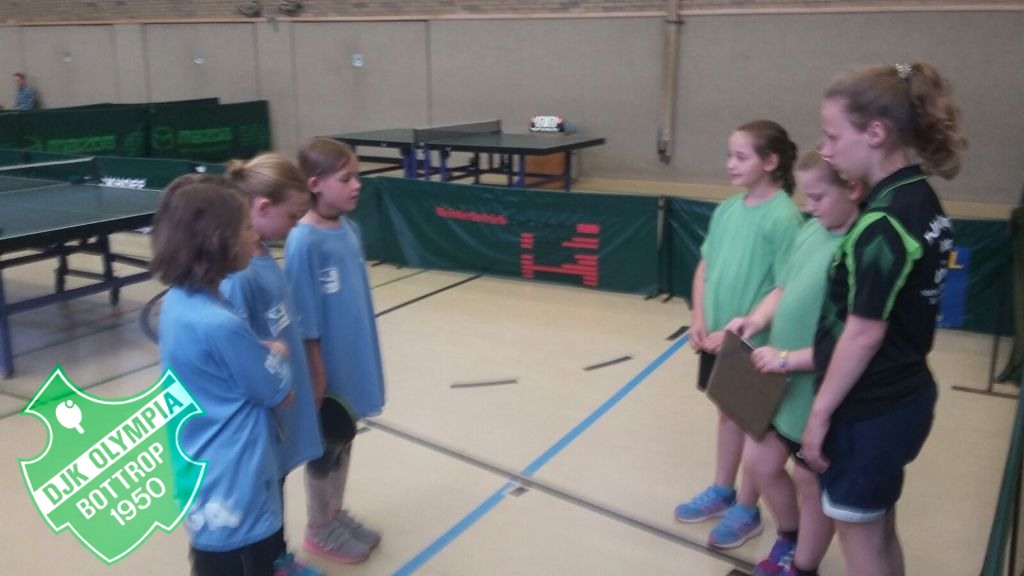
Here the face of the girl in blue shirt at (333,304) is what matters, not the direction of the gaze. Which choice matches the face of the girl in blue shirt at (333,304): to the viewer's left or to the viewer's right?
to the viewer's right

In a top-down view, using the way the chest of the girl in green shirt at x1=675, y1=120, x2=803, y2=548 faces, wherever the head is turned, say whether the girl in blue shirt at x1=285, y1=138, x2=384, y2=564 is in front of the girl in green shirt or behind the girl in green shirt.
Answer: in front

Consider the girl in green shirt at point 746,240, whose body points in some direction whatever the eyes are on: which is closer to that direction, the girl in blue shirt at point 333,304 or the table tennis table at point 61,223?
the girl in blue shirt

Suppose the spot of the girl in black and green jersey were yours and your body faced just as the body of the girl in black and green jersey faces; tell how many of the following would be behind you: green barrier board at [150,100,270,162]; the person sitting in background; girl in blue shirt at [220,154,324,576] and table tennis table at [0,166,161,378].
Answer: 0

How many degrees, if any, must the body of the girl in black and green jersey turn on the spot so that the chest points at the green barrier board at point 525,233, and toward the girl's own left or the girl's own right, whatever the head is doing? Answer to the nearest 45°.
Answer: approximately 45° to the girl's own right

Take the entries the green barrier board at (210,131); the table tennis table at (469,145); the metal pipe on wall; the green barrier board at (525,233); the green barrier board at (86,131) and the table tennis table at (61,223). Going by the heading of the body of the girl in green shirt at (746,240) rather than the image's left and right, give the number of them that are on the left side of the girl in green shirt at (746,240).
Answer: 0

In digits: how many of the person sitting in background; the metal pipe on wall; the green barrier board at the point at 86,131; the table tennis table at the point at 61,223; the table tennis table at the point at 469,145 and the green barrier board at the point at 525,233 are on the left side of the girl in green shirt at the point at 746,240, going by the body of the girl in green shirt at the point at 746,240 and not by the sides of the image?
0

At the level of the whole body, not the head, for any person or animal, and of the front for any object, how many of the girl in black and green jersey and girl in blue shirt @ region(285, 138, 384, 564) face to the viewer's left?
1

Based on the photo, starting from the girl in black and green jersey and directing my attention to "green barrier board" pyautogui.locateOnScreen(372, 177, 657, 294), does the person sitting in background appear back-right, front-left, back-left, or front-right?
front-left

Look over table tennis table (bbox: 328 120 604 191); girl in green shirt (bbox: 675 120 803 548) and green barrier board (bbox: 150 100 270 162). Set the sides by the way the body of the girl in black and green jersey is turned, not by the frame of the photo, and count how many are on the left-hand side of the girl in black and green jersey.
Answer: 0

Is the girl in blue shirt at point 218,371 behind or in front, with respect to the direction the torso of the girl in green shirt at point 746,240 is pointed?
in front

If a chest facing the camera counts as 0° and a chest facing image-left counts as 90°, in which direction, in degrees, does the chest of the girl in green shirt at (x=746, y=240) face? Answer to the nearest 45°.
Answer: approximately 45°

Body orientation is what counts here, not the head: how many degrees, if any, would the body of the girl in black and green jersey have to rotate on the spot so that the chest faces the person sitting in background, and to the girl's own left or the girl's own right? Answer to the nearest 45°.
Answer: approximately 45° to the girl's own right

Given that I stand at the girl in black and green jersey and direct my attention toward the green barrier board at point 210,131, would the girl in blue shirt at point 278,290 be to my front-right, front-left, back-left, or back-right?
front-left

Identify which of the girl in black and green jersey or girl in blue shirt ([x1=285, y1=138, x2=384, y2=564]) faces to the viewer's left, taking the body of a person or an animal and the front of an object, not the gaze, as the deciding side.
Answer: the girl in black and green jersey

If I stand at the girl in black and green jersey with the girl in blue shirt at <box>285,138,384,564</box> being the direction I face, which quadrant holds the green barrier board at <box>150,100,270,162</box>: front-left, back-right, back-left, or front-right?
front-right

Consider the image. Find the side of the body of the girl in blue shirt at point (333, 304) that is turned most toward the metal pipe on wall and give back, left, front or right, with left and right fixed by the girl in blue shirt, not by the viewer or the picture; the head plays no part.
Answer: left

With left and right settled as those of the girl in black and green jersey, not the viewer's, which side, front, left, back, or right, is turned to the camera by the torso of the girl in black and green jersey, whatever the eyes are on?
left

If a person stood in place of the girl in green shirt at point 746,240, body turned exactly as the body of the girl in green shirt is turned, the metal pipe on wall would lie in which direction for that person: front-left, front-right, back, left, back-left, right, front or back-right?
back-right

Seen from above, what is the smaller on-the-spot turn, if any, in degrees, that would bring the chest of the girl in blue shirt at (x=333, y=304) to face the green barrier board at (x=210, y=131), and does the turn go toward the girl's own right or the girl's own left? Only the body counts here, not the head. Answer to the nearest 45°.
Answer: approximately 135° to the girl's own left

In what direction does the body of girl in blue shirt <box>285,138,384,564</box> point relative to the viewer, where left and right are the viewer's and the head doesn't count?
facing the viewer and to the right of the viewer

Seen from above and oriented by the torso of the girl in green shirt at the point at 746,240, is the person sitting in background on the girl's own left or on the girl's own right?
on the girl's own right

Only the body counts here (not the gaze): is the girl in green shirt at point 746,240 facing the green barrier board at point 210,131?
no
